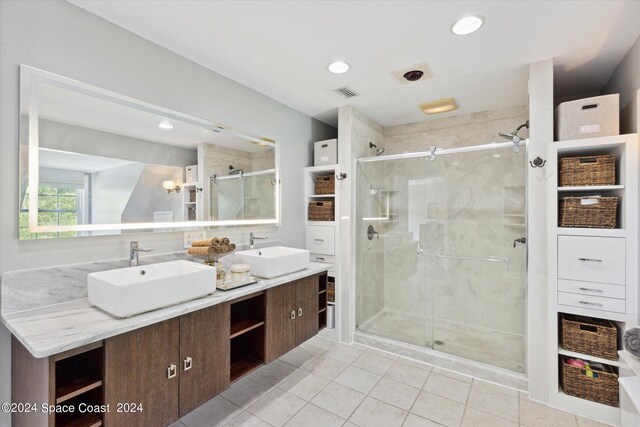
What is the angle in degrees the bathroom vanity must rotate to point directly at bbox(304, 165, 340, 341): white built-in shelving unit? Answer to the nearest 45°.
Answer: approximately 90° to its left

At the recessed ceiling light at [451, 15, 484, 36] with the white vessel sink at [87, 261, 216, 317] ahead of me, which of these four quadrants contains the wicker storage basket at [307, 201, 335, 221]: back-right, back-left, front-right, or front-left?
front-right

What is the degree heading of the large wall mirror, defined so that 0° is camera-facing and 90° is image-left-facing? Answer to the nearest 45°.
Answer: approximately 315°

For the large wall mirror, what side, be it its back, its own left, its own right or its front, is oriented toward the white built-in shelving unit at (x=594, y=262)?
front

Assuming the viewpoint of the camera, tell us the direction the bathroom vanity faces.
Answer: facing the viewer and to the right of the viewer

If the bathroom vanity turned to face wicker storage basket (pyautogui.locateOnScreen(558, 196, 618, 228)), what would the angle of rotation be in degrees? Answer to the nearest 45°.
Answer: approximately 45° to its left

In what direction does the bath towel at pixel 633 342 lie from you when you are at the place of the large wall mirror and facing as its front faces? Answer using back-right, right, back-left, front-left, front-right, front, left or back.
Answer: front

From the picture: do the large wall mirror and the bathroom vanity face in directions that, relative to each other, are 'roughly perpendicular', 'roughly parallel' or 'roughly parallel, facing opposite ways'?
roughly parallel

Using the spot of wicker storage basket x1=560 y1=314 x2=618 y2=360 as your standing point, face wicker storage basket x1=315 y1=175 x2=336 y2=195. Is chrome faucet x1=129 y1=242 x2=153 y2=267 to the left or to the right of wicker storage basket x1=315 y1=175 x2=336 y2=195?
left

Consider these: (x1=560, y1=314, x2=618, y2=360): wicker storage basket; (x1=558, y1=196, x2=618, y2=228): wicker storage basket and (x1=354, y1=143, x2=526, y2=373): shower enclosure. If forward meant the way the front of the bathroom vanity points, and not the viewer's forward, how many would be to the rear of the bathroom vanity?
0

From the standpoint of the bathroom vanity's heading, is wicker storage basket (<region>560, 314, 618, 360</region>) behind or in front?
in front

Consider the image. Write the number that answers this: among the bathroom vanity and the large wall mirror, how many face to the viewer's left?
0

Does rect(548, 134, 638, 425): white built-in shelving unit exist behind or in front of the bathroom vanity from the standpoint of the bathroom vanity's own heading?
in front

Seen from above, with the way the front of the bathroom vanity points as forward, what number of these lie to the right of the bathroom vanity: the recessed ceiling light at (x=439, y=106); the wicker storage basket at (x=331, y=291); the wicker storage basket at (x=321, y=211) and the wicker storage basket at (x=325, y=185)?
0

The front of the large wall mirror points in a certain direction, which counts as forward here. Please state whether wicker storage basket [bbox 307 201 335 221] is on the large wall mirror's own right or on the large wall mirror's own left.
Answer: on the large wall mirror's own left

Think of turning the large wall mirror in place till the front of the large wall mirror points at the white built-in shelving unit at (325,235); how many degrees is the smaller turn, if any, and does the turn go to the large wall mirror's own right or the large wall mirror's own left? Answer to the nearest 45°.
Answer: approximately 45° to the large wall mirror's own left

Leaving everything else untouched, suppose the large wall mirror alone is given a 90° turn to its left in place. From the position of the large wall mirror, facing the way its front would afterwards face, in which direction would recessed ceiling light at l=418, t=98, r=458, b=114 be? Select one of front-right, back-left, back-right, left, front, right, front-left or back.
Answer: front-right

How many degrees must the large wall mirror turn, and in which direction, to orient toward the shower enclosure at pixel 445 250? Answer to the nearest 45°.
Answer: approximately 45° to its left
